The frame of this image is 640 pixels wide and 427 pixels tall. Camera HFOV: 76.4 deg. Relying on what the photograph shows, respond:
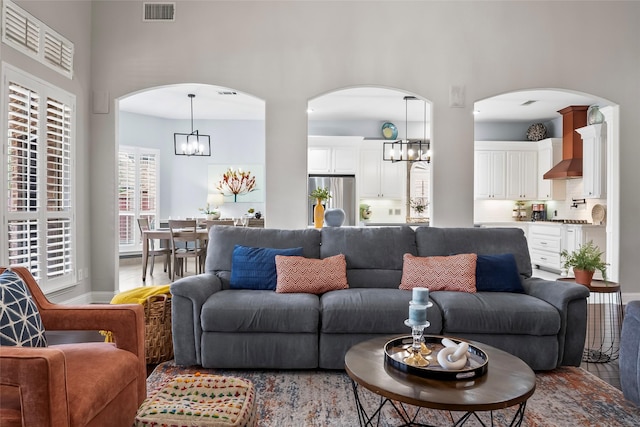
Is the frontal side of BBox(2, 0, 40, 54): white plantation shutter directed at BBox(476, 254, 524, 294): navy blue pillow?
yes

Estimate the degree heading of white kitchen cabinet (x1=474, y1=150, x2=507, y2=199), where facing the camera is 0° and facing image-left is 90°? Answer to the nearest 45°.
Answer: approximately 0°

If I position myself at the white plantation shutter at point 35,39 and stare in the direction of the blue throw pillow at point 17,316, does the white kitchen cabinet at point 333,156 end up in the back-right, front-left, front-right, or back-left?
back-left

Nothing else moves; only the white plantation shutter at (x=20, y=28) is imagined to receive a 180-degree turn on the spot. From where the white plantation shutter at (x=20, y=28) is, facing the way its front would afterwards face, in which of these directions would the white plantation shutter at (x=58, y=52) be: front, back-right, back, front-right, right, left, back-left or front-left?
right

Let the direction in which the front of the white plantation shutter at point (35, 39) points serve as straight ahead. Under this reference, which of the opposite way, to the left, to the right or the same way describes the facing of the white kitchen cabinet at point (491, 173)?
to the right

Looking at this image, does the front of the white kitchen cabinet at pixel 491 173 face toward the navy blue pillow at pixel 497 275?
yes
